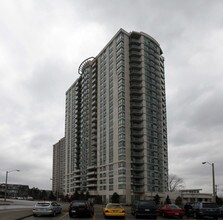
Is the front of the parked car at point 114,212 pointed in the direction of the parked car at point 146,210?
no

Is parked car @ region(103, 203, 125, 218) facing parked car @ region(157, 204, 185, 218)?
no

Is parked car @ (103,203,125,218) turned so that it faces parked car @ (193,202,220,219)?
no
